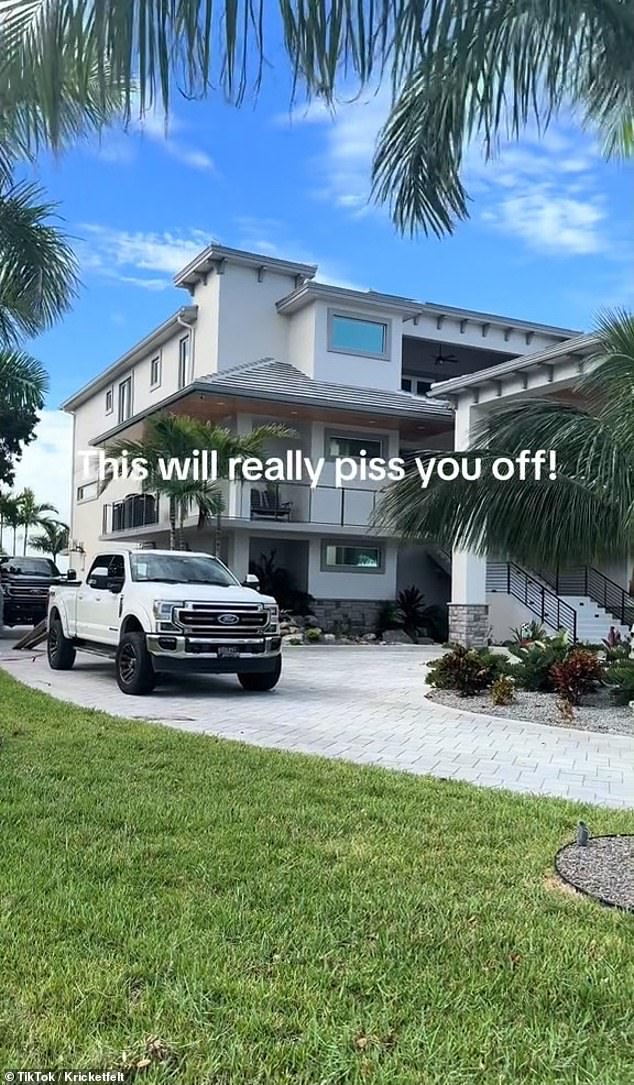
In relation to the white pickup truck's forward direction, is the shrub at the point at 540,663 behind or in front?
in front

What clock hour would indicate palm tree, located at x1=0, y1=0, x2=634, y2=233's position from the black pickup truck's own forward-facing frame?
The palm tree is roughly at 12 o'clock from the black pickup truck.

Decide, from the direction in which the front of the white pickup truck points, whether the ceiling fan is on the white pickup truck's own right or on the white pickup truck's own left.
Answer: on the white pickup truck's own left

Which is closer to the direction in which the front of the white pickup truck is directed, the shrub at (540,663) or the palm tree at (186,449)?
the shrub

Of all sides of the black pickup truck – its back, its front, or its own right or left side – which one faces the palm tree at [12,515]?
back
